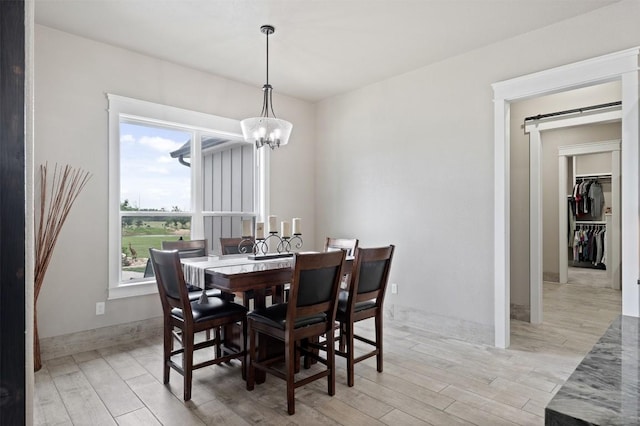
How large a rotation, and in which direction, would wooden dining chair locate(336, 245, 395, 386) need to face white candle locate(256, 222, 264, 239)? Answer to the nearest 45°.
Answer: approximately 45° to its left

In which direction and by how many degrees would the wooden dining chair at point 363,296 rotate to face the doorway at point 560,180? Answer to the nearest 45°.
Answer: approximately 90° to its right

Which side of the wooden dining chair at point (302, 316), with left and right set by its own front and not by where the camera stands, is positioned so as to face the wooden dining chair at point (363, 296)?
right

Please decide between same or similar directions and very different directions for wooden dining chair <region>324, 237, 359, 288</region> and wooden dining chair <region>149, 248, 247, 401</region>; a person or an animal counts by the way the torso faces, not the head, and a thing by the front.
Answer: very different directions

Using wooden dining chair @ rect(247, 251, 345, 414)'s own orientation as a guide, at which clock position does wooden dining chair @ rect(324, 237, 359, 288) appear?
wooden dining chair @ rect(324, 237, 359, 288) is roughly at 2 o'clock from wooden dining chair @ rect(247, 251, 345, 414).

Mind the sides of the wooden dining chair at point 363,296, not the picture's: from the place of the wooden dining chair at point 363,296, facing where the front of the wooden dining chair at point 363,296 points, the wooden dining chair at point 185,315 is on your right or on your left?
on your left

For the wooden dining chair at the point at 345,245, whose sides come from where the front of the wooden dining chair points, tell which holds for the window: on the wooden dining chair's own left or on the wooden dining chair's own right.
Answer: on the wooden dining chair's own right

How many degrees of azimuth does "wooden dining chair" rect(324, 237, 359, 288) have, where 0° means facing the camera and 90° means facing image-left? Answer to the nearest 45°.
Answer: approximately 45°

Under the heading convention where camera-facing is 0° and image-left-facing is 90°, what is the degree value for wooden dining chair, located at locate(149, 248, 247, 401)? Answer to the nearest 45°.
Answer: approximately 225°

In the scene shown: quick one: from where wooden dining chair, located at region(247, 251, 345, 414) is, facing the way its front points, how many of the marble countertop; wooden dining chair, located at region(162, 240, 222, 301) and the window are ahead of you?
2

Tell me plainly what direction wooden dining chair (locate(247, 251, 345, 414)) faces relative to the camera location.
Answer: facing away from the viewer and to the left of the viewer
